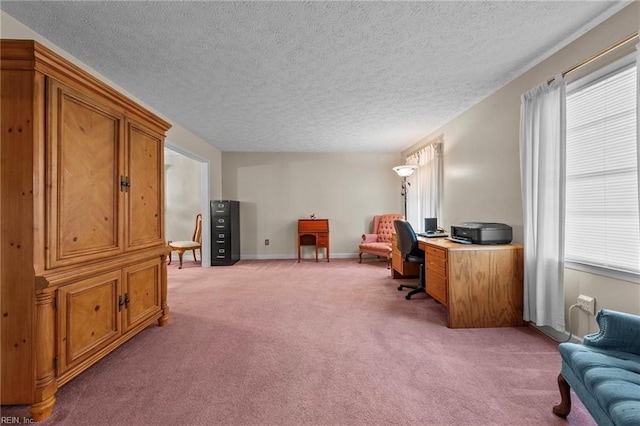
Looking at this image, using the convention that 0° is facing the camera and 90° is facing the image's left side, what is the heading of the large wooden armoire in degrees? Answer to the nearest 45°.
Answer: approximately 315°

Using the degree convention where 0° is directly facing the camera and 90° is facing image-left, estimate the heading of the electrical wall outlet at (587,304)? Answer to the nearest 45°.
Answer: approximately 45°

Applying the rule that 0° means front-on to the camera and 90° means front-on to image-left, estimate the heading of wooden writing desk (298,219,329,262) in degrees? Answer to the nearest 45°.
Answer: approximately 0°

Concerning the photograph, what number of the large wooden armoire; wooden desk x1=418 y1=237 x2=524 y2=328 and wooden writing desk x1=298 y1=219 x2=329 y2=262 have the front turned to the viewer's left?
1

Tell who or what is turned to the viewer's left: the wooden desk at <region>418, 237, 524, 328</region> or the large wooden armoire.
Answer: the wooden desk

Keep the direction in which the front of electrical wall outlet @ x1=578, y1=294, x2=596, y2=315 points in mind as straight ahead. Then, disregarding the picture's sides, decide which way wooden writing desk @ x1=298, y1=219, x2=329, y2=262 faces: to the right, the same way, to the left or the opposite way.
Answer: to the left

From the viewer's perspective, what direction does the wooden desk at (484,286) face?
to the viewer's left

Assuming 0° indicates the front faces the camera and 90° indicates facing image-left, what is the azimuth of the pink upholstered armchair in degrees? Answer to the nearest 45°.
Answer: approximately 45°

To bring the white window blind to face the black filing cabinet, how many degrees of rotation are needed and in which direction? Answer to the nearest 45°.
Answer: approximately 45° to its right

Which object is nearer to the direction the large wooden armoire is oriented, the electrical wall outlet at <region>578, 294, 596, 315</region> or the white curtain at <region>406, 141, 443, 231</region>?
the electrical wall outlet

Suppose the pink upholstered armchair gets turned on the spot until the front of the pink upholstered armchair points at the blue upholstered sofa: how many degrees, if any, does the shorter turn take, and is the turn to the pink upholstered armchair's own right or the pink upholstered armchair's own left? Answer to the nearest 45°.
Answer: approximately 45° to the pink upholstered armchair's own left

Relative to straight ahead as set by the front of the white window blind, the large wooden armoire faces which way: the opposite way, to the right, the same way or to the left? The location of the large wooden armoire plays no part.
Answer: the opposite way

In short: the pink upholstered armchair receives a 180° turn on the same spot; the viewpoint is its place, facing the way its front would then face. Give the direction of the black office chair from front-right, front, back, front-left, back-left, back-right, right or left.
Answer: back-right

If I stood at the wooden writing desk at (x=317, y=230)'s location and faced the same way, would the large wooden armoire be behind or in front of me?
in front

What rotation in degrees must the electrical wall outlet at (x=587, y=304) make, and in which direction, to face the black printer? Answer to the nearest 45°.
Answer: approximately 45° to its right

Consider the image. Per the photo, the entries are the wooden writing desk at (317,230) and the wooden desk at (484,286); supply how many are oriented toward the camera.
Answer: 1

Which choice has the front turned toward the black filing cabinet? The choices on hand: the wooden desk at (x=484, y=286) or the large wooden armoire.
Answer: the wooden desk

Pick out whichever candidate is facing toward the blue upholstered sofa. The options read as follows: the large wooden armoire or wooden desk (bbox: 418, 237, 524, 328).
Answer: the large wooden armoire
